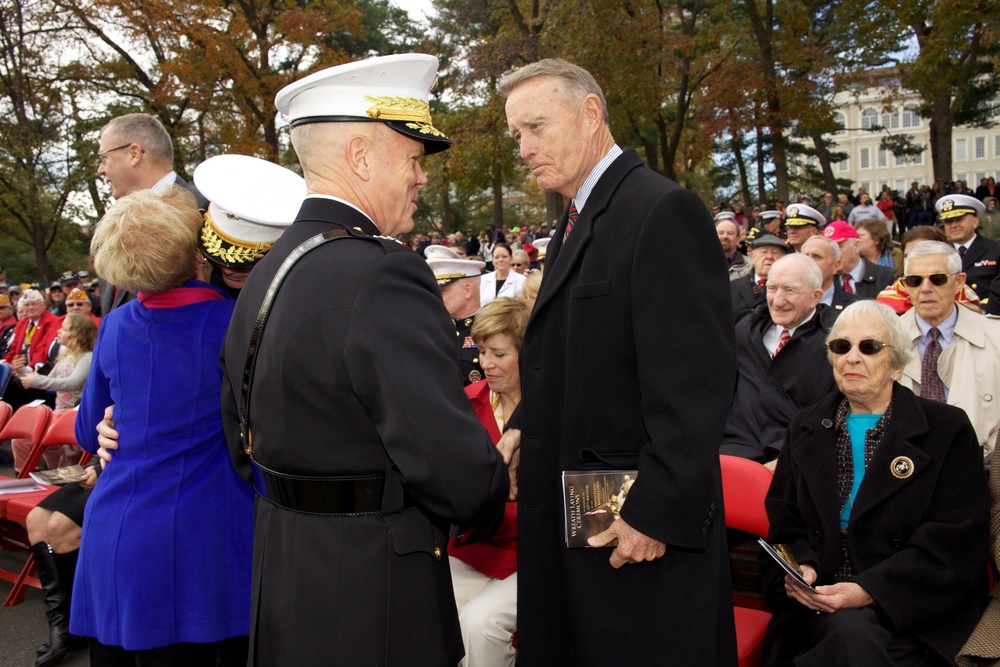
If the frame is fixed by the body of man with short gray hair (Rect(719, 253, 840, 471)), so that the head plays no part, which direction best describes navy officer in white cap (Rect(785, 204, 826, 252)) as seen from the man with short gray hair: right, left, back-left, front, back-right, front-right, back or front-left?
back-right
